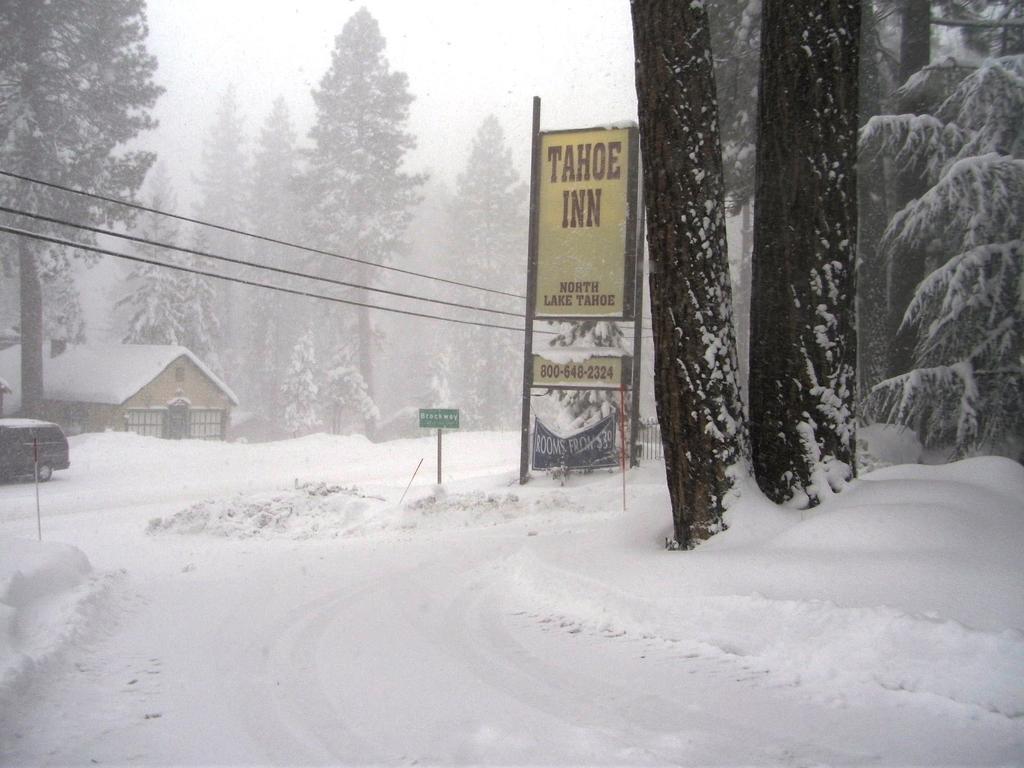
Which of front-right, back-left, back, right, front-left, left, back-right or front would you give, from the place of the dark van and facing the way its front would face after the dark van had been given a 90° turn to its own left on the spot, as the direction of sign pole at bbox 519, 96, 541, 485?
front-left

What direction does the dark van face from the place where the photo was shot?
facing to the left of the viewer

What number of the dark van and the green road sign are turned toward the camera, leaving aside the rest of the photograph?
1

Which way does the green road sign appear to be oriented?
toward the camera

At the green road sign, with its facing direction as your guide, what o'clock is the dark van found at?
The dark van is roughly at 4 o'clock from the green road sign.

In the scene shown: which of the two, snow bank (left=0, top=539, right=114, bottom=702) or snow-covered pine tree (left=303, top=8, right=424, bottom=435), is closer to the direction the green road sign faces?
the snow bank

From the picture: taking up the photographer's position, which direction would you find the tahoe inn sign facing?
facing the viewer and to the left of the viewer

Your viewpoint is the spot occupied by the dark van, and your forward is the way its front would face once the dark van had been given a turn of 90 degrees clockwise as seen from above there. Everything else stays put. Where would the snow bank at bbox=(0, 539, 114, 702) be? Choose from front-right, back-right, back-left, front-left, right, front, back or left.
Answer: back

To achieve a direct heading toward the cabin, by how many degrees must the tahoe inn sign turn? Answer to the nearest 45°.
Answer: approximately 90° to its right

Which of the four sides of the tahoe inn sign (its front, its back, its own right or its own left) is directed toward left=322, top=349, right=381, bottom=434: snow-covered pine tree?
right

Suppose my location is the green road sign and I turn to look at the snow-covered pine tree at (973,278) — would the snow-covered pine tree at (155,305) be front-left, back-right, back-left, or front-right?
back-left

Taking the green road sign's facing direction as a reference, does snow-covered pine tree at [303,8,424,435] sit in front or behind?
behind
